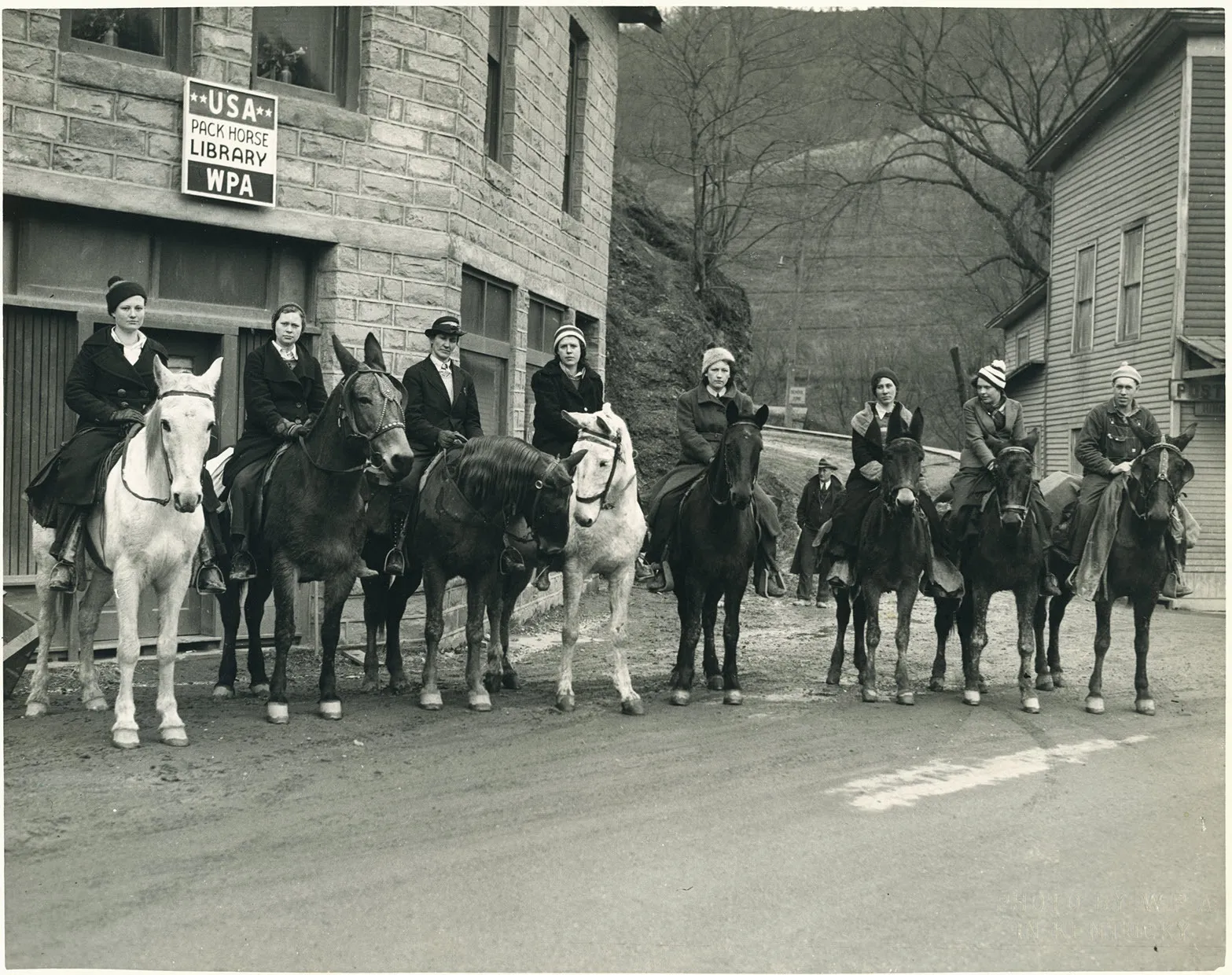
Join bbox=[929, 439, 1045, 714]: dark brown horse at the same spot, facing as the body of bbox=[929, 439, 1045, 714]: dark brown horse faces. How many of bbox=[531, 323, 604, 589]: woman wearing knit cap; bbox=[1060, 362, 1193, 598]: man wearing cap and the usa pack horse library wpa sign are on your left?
1

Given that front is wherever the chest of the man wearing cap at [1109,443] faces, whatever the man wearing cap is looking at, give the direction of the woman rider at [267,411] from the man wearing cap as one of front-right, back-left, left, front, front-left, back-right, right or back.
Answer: front-right

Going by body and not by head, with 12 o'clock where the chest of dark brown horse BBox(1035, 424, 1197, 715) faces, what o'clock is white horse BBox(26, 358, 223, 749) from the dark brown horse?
The white horse is roughly at 3 o'clock from the dark brown horse.

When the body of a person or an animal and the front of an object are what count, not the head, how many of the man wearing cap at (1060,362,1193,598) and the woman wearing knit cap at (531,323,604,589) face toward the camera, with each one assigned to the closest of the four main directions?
2
